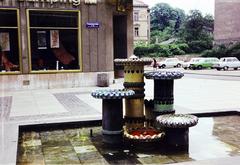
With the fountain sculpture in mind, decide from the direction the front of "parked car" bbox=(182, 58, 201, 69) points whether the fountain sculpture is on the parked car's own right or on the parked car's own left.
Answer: on the parked car's own left

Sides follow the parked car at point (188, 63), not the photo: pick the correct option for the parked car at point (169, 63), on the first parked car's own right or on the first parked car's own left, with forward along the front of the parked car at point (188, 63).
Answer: on the first parked car's own right

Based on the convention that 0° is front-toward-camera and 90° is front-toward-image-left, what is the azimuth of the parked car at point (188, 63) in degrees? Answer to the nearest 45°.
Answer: approximately 90°

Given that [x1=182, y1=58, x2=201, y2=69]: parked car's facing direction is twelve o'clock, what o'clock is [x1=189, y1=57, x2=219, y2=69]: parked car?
[x1=189, y1=57, x2=219, y2=69]: parked car is roughly at 7 o'clock from [x1=182, y1=58, x2=201, y2=69]: parked car.

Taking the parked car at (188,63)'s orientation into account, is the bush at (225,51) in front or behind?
behind

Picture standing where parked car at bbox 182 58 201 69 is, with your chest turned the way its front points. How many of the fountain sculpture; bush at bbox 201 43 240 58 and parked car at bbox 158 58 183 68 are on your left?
1

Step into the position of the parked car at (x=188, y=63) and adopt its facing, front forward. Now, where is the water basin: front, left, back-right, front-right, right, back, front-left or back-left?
left

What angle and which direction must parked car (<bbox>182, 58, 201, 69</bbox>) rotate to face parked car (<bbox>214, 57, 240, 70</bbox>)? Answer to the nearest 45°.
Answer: approximately 135° to its left

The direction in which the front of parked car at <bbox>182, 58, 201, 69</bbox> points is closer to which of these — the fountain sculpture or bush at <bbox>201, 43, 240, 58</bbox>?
the fountain sculpture

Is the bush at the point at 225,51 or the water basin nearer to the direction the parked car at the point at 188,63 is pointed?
the water basin

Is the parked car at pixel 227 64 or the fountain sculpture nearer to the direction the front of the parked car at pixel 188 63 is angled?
the fountain sculpture

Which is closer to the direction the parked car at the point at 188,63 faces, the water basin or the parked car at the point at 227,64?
the water basin

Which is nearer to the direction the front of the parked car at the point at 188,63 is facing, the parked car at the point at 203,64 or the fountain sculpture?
the fountain sculpture
